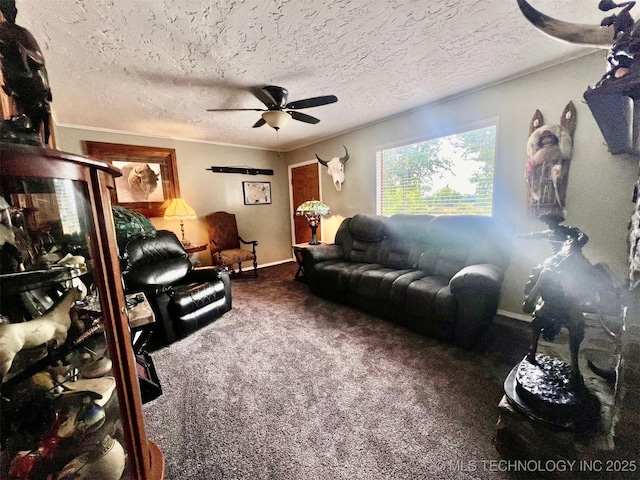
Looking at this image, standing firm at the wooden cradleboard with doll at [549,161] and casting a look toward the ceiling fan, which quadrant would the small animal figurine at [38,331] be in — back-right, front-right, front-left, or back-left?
front-left

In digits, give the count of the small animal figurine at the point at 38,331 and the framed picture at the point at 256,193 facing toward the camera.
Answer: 1

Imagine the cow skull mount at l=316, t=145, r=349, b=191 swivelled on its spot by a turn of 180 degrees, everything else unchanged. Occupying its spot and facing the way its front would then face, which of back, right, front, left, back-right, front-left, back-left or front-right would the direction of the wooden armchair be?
back-left

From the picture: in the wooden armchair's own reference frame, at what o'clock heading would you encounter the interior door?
The interior door is roughly at 10 o'clock from the wooden armchair.

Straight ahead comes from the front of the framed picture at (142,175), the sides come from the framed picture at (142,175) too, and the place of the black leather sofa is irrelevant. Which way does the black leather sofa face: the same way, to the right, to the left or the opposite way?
to the right

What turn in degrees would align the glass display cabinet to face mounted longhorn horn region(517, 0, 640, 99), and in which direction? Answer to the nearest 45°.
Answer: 0° — it already faces it

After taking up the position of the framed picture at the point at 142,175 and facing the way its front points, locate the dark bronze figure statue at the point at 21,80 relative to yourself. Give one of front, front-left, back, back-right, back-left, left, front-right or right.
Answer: front

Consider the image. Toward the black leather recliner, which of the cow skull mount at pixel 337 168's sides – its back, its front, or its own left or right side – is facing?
front

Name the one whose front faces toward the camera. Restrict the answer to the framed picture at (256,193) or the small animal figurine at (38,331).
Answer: the framed picture

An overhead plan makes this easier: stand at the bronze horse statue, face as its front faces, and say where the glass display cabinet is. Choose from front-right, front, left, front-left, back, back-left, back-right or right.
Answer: front

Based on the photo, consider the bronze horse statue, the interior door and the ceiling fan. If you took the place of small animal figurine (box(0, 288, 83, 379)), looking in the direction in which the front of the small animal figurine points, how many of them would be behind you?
0

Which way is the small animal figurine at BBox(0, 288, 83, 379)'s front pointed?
to the viewer's right

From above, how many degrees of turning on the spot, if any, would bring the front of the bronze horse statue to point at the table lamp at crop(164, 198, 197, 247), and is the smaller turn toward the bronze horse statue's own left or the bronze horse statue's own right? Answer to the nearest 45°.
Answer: approximately 45° to the bronze horse statue's own right

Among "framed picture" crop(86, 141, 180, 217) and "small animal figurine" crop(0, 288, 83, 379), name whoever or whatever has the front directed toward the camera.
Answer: the framed picture

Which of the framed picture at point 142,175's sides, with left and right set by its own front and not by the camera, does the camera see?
front

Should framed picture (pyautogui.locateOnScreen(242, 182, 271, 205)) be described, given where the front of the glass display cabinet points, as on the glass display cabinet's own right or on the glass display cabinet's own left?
on the glass display cabinet's own left

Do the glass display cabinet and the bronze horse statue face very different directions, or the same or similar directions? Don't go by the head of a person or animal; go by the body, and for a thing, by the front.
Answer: very different directions

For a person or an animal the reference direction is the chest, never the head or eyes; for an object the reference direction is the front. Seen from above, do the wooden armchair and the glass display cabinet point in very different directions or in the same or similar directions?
same or similar directions

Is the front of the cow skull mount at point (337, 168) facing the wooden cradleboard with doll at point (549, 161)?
no

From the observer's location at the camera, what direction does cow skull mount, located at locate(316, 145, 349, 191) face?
facing the viewer and to the left of the viewer

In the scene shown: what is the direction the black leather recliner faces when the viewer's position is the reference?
facing the viewer and to the right of the viewer

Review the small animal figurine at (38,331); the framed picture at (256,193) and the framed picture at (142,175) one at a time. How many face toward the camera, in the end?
2

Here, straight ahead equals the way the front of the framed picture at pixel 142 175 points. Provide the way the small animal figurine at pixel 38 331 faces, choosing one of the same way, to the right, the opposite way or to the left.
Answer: to the left

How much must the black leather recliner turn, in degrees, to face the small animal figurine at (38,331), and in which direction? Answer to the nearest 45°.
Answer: approximately 45° to its right
